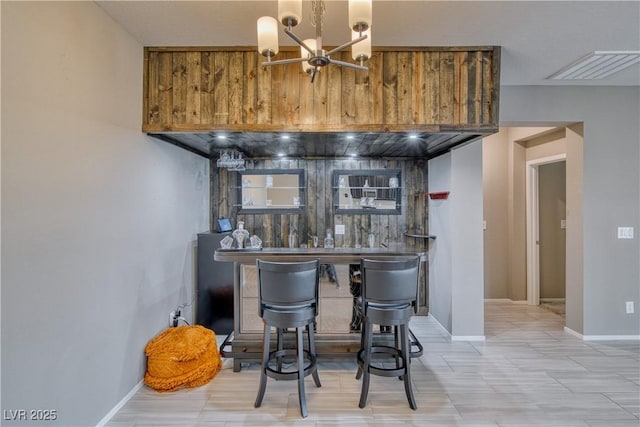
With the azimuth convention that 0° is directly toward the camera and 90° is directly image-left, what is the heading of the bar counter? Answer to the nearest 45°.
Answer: approximately 0°

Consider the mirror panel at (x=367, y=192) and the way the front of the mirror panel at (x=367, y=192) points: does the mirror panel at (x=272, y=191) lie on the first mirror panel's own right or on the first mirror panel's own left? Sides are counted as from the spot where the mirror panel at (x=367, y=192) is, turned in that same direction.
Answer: on the first mirror panel's own right

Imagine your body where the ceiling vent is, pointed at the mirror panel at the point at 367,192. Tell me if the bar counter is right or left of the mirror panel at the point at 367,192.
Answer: left

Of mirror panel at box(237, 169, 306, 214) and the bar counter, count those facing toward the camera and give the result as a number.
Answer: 2

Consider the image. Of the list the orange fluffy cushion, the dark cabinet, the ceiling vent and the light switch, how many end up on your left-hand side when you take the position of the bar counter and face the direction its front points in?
2

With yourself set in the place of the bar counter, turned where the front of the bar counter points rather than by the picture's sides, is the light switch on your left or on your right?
on your left

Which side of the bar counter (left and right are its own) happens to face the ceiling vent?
left

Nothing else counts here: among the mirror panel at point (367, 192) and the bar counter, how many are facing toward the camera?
2
